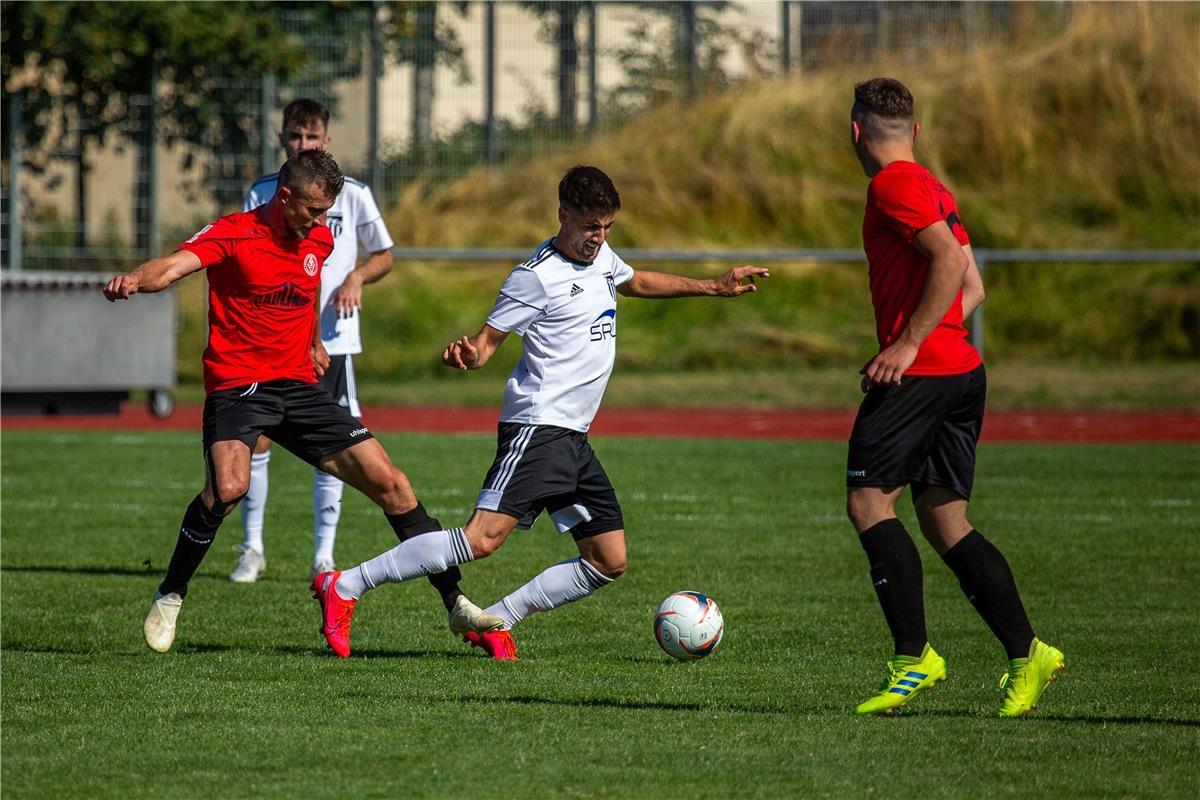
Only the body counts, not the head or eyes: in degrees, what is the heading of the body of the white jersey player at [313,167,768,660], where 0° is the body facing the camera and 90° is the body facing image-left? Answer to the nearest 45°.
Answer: approximately 315°

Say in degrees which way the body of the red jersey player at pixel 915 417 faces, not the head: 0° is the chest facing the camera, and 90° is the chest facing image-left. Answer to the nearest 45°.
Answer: approximately 90°

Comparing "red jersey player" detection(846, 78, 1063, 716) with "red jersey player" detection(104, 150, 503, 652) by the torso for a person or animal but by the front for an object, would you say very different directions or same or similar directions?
very different directions

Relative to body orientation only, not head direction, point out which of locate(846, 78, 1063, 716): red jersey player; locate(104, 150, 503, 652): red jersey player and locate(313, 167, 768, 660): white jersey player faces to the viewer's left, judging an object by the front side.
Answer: locate(846, 78, 1063, 716): red jersey player

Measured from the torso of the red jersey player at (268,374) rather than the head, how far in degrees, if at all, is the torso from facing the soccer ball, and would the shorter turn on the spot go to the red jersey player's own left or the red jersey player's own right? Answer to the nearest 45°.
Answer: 0° — they already face it

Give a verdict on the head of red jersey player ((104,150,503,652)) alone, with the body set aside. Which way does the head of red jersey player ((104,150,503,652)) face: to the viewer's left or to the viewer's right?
to the viewer's right

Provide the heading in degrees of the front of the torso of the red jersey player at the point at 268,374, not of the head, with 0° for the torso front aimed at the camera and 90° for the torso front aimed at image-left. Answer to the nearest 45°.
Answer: approximately 315°

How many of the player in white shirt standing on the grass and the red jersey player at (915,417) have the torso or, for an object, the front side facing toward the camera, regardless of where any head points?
1
